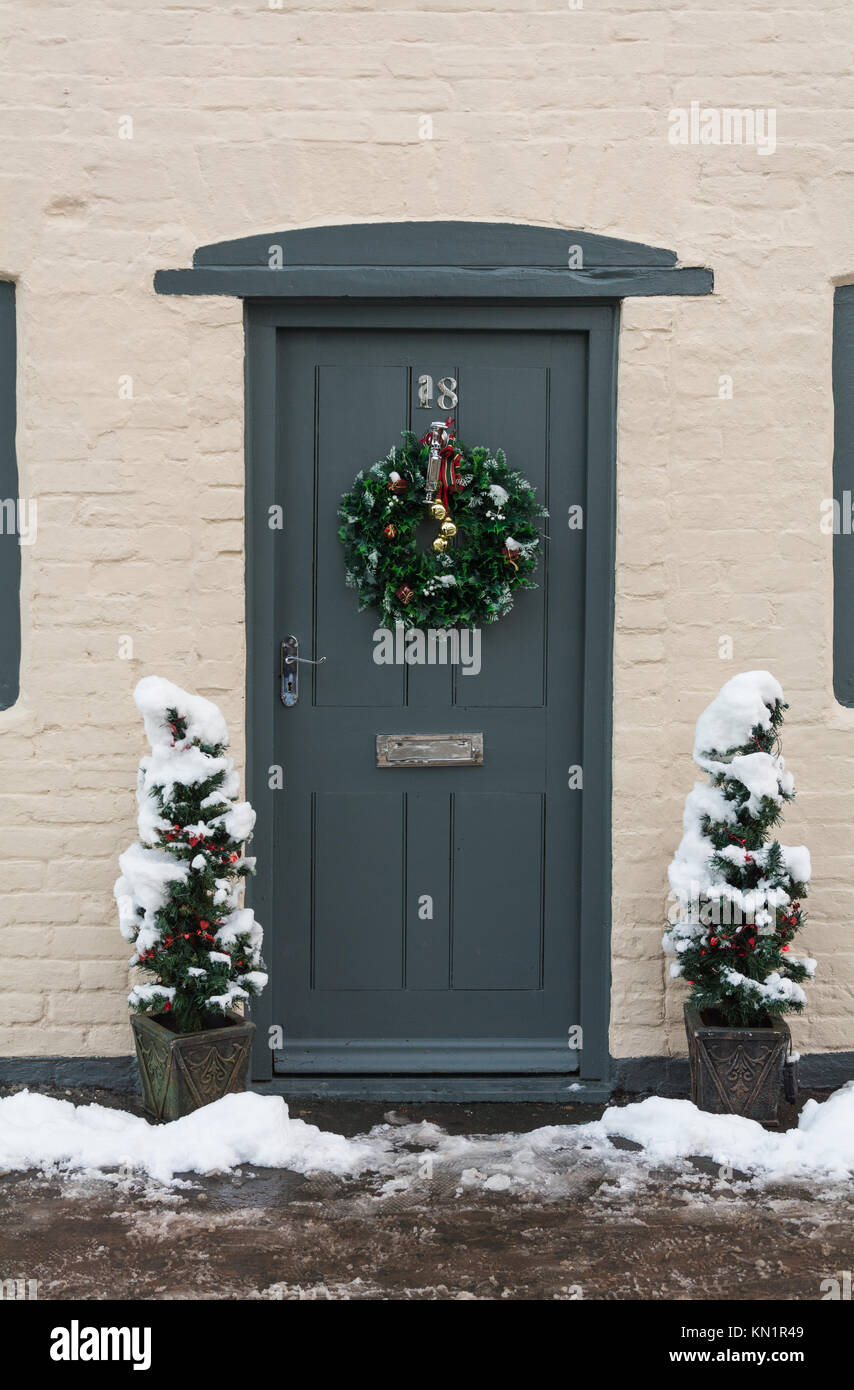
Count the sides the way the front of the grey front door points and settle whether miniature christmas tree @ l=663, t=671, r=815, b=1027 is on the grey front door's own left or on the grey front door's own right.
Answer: on the grey front door's own left

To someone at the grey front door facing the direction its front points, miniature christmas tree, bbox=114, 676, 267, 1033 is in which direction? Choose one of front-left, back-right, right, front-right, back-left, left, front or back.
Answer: front-right

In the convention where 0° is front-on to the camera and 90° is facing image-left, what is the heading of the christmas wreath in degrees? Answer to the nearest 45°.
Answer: approximately 0°

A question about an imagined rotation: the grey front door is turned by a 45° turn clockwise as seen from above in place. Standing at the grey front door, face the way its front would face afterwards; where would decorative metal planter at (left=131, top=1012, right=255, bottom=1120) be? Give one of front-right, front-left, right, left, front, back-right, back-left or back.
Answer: front
